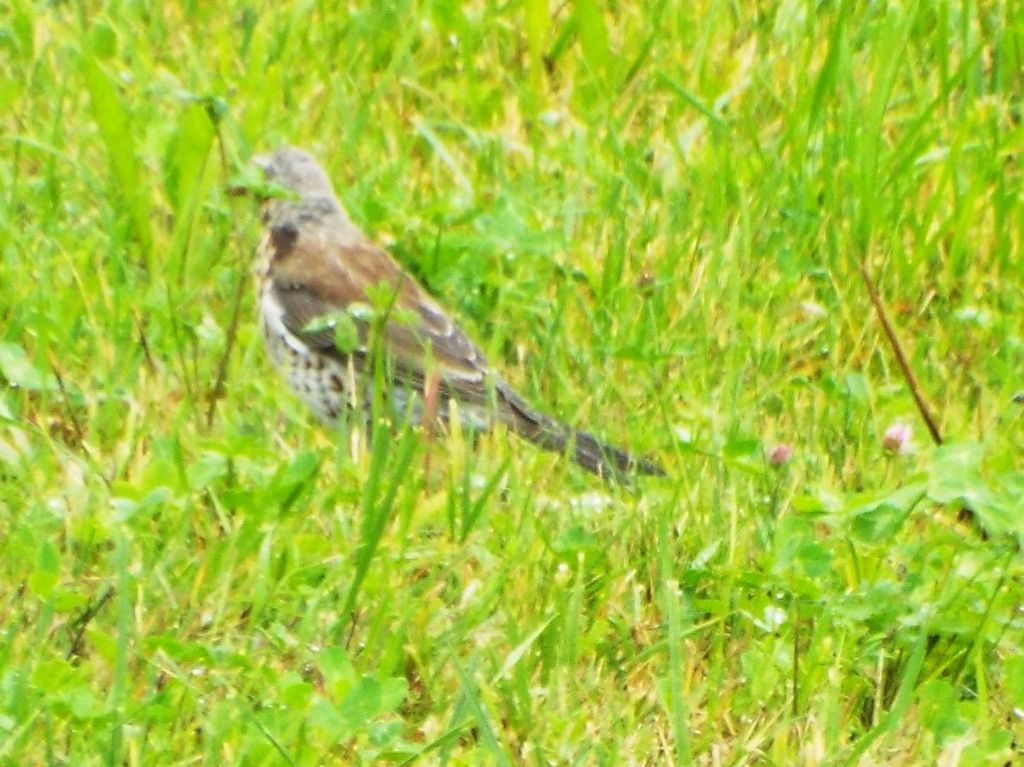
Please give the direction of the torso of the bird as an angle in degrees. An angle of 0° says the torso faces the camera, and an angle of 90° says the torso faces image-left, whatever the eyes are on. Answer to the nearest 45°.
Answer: approximately 90°

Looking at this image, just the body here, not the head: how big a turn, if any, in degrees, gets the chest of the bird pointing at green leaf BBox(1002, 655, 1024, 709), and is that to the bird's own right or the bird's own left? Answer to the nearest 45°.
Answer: approximately 135° to the bird's own left

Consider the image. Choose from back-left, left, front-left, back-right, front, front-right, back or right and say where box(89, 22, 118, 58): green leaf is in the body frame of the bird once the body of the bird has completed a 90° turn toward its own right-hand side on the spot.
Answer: front-left

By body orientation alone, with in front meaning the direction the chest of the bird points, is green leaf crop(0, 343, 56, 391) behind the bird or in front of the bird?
in front

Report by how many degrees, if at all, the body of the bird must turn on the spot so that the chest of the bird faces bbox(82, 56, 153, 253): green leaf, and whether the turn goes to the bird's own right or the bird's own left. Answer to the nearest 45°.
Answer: approximately 45° to the bird's own right

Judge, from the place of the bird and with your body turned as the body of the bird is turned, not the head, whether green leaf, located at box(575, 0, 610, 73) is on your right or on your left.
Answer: on your right

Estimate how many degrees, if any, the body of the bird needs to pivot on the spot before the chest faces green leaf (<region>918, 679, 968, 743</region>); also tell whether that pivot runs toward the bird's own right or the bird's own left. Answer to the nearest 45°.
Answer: approximately 135° to the bird's own left

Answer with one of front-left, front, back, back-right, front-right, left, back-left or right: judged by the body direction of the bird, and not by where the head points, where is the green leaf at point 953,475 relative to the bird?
back-left

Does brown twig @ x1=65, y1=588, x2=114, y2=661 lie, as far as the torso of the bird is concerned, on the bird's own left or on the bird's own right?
on the bird's own left

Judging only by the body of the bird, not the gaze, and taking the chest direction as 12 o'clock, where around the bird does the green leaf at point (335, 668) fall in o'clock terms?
The green leaf is roughly at 9 o'clock from the bird.
